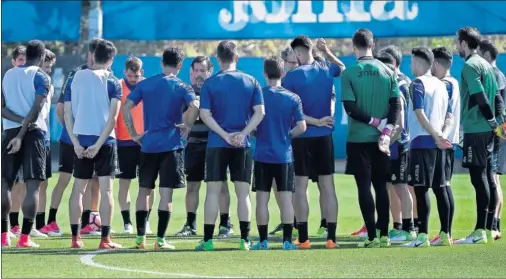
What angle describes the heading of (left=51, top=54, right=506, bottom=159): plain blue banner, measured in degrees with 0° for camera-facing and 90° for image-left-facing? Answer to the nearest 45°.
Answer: approximately 0°

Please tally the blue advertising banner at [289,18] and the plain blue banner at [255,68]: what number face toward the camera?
2

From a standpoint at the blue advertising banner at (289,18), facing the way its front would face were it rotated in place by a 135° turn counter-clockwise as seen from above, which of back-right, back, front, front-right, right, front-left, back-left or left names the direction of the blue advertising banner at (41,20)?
back-left

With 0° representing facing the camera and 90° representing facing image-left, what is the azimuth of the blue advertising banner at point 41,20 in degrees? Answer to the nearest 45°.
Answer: approximately 0°
